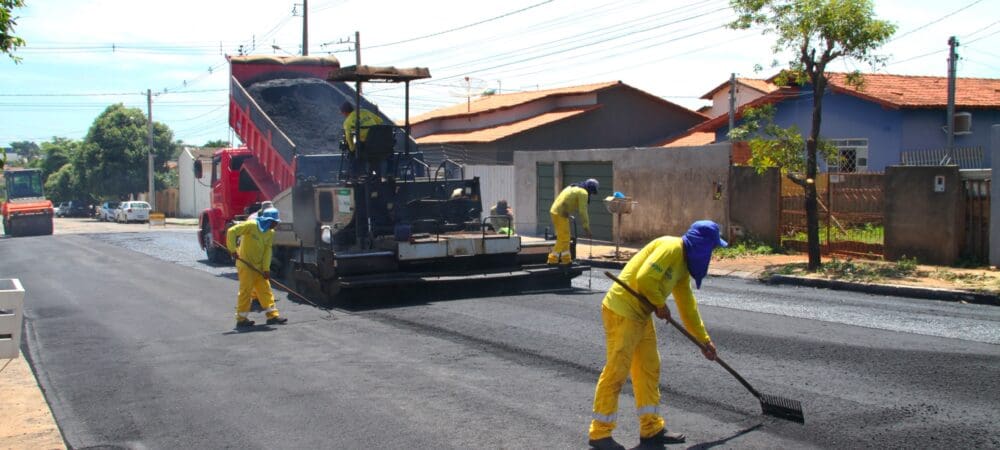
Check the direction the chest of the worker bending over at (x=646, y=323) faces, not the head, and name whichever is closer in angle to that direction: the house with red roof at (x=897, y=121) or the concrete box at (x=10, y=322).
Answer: the house with red roof

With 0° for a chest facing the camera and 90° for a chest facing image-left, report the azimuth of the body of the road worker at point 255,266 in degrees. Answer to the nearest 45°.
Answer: approximately 315°

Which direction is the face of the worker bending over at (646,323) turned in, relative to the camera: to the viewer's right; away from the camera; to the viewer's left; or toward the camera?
to the viewer's right

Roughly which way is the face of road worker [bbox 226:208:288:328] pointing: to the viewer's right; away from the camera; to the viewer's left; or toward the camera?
to the viewer's right

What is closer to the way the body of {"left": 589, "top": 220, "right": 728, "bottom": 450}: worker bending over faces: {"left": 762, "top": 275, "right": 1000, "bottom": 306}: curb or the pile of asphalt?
the curb

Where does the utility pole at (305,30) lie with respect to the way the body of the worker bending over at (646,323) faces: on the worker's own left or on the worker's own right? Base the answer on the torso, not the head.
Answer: on the worker's own left

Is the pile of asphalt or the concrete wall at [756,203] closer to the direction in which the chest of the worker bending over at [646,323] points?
the concrete wall

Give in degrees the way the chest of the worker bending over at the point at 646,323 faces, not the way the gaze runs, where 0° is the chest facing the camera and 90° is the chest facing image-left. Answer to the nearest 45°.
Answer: approximately 270°

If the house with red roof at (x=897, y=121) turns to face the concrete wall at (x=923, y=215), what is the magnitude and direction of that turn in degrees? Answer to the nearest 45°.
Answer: approximately 45° to its left
